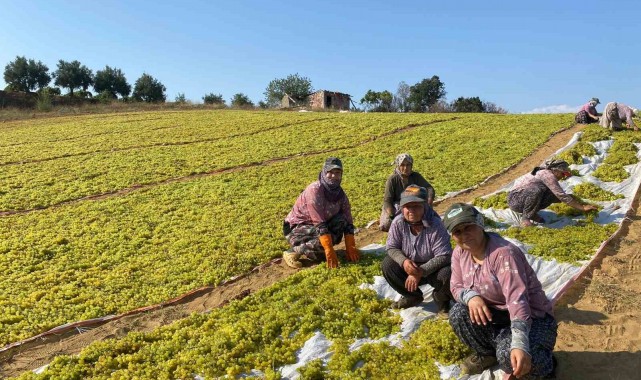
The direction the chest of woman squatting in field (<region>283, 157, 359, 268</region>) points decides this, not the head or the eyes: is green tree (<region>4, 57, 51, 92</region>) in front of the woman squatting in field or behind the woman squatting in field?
behind

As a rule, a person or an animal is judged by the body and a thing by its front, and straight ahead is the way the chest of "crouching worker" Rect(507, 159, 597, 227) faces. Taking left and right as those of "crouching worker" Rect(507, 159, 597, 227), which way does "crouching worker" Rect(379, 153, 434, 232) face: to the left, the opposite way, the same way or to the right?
to the right

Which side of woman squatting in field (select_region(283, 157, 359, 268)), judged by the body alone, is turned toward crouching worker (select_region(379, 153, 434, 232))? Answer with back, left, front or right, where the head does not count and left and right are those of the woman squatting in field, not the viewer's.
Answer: left

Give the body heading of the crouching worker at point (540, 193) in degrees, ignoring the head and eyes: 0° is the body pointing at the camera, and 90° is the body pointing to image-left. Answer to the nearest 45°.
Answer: approximately 270°

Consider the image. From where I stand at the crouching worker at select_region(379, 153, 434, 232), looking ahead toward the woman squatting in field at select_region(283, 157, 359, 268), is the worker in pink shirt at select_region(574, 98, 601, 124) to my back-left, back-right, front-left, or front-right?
back-right

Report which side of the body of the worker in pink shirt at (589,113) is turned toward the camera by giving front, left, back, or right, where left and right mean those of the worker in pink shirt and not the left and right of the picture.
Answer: right

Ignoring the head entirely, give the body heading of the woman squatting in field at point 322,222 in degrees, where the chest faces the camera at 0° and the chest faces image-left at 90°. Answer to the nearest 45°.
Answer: approximately 315°

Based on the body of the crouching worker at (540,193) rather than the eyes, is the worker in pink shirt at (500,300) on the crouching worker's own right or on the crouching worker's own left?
on the crouching worker's own right
